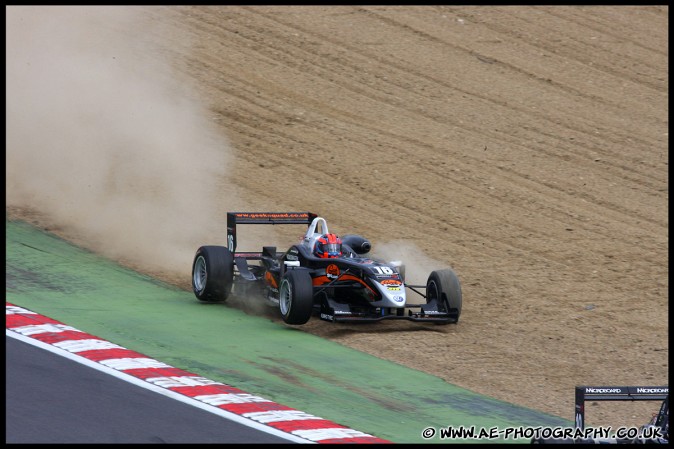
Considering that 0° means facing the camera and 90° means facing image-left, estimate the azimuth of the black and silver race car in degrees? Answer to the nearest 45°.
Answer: approximately 315°
